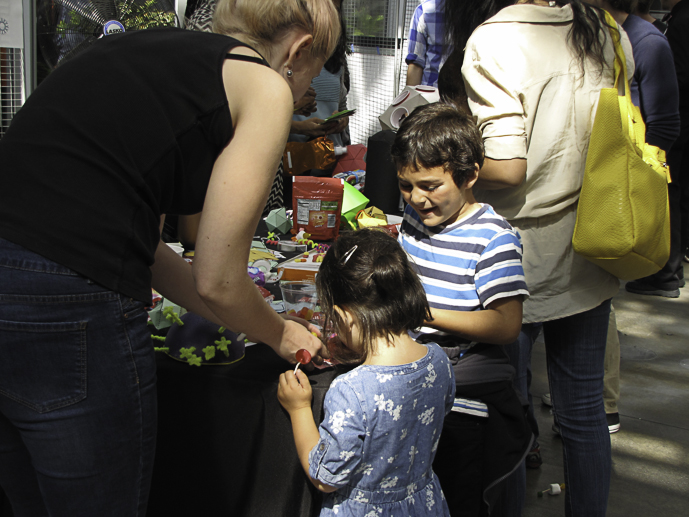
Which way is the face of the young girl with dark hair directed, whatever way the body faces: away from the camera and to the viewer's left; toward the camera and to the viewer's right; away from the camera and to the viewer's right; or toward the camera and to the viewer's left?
away from the camera and to the viewer's left

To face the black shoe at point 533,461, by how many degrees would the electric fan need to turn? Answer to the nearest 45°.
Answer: approximately 45° to its left

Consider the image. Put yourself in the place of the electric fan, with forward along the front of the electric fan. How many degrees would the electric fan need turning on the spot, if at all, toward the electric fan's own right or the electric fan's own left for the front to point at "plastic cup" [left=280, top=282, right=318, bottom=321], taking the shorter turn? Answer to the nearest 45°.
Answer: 0° — it already faces it

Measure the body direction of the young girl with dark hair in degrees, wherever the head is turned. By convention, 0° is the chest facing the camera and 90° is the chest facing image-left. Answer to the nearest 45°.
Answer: approximately 135°

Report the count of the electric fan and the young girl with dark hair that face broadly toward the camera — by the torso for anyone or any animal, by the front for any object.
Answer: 1

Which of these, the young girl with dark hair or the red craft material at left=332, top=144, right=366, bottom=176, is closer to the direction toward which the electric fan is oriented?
the young girl with dark hair

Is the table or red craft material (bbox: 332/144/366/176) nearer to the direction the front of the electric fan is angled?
the table

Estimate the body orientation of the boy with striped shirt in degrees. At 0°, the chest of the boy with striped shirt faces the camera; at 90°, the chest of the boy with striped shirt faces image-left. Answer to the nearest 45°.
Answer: approximately 45°

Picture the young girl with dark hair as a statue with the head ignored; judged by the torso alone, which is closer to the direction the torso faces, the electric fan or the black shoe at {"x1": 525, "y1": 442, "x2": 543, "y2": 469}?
the electric fan

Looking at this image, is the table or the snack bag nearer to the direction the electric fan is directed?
the table
